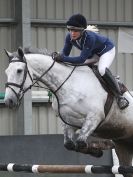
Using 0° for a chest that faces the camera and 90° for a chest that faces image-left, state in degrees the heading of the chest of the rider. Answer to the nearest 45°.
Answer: approximately 45°

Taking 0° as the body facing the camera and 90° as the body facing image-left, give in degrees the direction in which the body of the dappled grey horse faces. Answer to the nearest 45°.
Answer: approximately 45°
